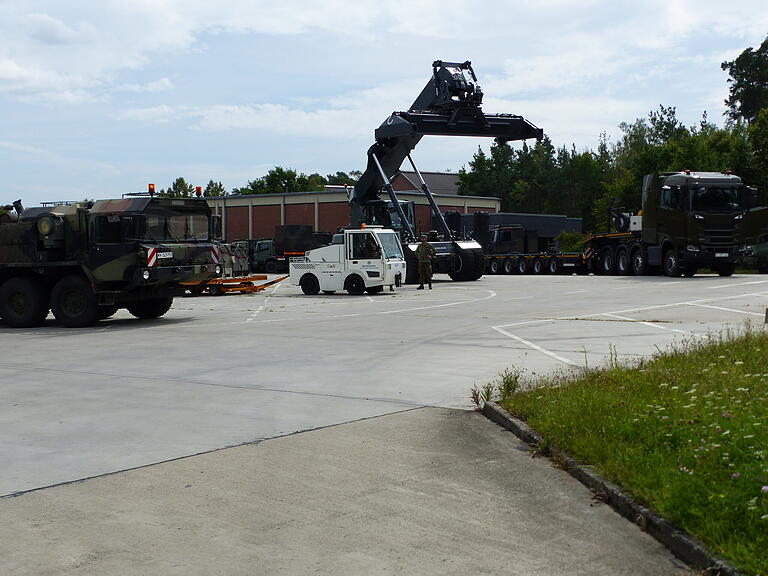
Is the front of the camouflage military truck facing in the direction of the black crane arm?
no

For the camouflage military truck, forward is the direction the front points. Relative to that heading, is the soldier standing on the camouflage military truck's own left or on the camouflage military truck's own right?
on the camouflage military truck's own left

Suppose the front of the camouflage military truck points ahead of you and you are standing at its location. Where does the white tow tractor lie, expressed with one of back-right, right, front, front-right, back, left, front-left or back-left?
left

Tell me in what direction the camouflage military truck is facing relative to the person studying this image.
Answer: facing the viewer and to the right of the viewer

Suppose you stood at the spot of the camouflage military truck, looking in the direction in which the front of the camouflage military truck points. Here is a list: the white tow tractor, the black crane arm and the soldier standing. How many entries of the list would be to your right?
0
